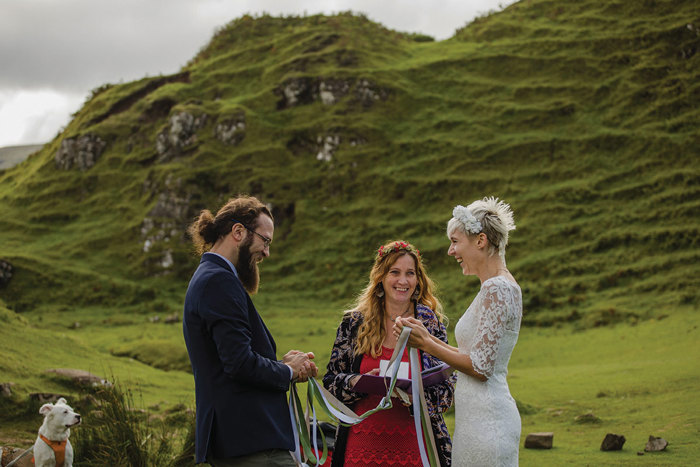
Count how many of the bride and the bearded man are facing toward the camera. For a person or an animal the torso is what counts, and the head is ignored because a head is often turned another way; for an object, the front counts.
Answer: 0

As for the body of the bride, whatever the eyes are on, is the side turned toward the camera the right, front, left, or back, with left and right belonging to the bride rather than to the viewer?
left

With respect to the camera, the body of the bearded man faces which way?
to the viewer's right

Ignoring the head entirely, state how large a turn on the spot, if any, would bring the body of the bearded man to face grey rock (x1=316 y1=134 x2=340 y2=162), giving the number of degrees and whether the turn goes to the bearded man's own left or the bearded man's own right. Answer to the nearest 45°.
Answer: approximately 90° to the bearded man's own left

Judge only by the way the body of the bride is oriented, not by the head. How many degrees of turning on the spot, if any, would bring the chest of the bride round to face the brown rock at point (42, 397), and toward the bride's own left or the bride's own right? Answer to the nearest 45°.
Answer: approximately 45° to the bride's own right

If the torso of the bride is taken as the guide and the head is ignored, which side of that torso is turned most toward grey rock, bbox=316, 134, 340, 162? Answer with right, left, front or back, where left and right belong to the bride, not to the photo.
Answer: right

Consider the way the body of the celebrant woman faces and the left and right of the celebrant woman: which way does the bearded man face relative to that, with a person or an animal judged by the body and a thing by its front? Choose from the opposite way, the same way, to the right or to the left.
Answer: to the left

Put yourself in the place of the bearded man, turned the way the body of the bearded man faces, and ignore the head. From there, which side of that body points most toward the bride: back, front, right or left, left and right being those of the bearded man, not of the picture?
front

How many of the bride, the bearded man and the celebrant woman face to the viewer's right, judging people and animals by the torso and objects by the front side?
1

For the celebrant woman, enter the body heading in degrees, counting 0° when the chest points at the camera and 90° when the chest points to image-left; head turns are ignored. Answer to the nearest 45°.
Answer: approximately 0°

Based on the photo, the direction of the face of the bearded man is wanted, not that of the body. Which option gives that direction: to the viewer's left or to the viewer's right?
to the viewer's right
